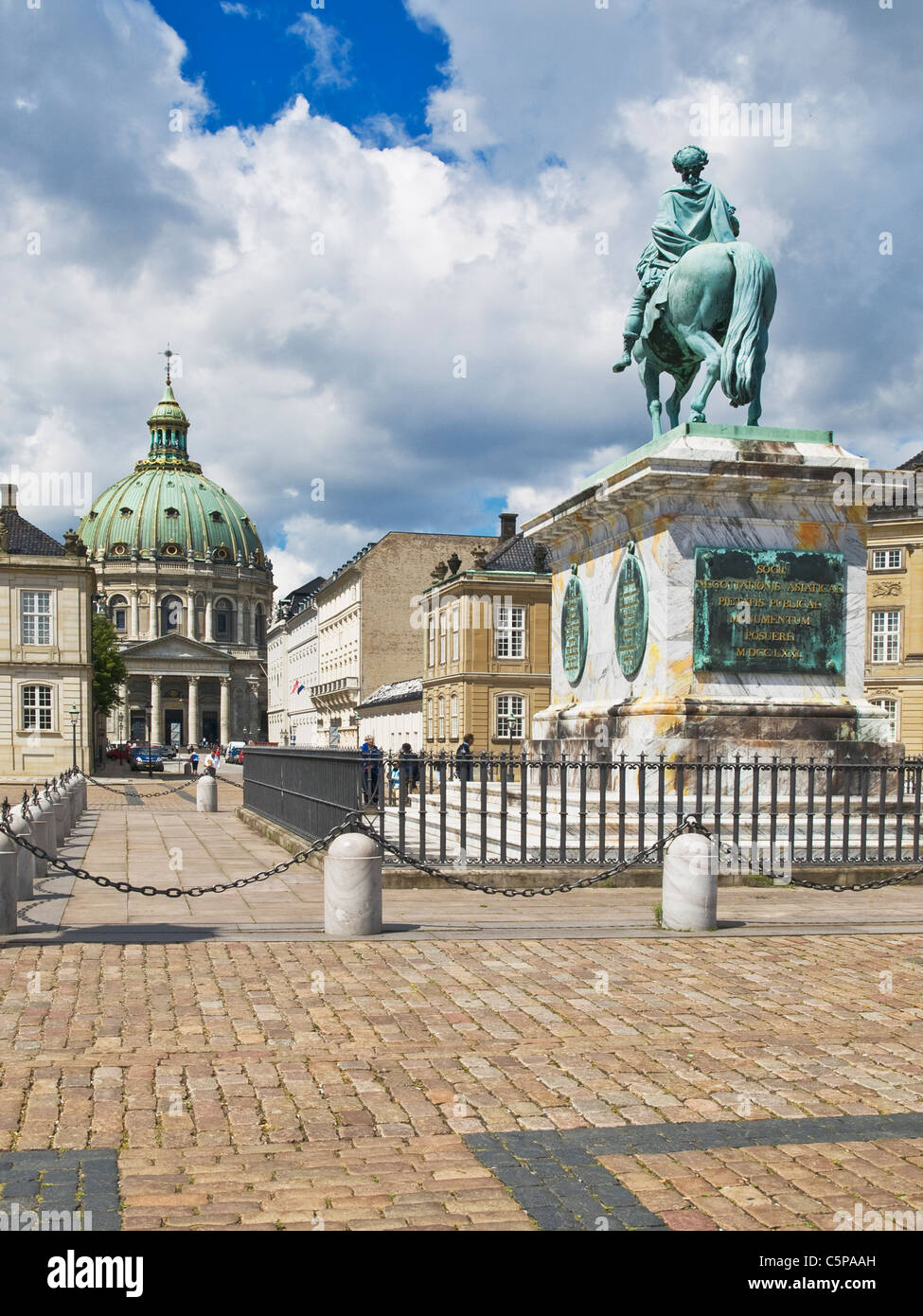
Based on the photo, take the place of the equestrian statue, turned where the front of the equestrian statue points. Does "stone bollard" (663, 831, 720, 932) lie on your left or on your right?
on your left

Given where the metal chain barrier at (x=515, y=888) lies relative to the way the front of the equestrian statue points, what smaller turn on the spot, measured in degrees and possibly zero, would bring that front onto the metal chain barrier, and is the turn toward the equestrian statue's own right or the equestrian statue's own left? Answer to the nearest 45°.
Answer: approximately 135° to the equestrian statue's own left

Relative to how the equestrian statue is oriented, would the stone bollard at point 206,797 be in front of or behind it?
in front

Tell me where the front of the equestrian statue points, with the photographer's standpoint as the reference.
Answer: facing away from the viewer and to the left of the viewer

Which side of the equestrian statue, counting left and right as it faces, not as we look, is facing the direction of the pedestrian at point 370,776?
left

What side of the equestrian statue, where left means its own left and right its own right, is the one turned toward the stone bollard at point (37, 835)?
left
